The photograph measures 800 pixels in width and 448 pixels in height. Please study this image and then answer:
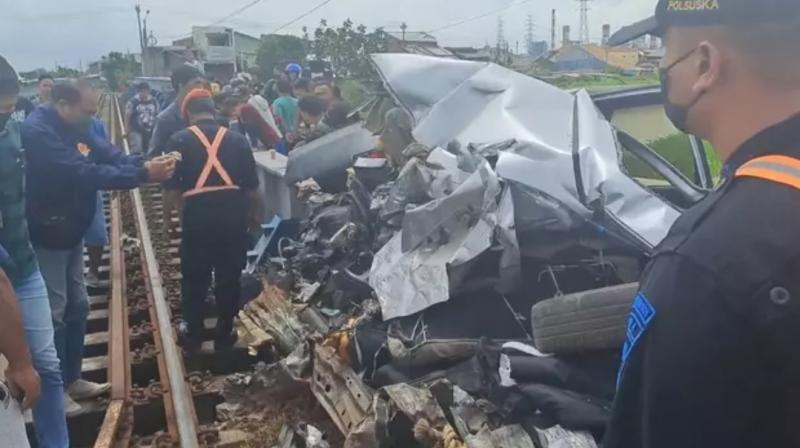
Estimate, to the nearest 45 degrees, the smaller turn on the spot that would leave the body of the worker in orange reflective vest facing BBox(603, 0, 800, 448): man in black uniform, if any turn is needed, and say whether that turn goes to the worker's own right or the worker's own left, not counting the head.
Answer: approximately 180°

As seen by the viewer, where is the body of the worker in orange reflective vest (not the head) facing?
away from the camera

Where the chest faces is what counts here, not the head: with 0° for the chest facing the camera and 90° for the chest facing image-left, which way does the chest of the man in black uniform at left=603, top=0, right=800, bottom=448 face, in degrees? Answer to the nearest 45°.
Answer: approximately 135°

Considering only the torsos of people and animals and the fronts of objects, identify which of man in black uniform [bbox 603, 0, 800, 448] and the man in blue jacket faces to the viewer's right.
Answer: the man in blue jacket

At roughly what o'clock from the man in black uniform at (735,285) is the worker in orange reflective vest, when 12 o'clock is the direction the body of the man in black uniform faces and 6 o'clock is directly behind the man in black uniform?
The worker in orange reflective vest is roughly at 12 o'clock from the man in black uniform.

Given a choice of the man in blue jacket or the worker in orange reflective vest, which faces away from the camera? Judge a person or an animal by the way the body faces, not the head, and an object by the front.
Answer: the worker in orange reflective vest

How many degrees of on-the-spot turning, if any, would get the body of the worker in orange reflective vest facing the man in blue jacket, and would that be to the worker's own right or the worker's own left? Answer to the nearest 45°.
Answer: approximately 135° to the worker's own left

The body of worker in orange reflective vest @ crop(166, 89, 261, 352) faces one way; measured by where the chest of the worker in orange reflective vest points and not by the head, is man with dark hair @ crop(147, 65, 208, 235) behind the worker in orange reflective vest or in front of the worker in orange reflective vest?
in front

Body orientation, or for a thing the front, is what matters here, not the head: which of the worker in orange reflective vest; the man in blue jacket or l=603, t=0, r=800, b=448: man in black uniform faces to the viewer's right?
the man in blue jacket

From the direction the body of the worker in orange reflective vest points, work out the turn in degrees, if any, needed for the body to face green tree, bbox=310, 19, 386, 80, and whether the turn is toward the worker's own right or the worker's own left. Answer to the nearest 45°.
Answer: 0° — they already face it

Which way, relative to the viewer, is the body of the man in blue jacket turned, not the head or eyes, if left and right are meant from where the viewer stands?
facing to the right of the viewer

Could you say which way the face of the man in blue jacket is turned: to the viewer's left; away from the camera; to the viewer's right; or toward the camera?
to the viewer's right

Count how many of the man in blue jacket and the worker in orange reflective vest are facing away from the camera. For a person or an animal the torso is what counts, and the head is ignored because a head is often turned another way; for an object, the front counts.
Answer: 1

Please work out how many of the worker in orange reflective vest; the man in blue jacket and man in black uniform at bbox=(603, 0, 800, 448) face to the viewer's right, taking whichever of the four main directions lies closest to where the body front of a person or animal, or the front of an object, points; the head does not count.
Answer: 1

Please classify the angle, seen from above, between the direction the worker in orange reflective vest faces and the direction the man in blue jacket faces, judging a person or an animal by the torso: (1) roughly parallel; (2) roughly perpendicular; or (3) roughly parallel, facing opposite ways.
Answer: roughly perpendicular
